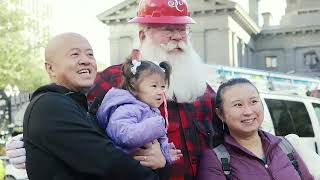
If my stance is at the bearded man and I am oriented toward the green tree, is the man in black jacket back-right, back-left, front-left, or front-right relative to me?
back-left

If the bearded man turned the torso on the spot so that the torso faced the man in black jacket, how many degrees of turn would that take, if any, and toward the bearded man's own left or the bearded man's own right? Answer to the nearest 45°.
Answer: approximately 90° to the bearded man's own right

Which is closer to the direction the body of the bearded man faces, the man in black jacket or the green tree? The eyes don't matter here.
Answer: the man in black jacket

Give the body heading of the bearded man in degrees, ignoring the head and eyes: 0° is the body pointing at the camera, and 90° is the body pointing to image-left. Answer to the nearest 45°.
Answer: approximately 315°

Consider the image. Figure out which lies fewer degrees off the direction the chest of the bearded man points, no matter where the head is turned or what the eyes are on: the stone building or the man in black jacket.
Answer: the man in black jacket

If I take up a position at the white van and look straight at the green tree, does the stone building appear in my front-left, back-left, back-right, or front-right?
front-right

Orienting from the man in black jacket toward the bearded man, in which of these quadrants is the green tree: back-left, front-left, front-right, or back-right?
front-left

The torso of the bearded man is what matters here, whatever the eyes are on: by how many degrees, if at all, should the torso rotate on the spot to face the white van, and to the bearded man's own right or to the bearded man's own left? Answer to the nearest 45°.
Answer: approximately 90° to the bearded man's own left

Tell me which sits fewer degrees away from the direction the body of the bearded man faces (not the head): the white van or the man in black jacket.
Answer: the man in black jacket

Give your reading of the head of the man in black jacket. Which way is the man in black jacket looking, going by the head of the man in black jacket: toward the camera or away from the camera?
toward the camera

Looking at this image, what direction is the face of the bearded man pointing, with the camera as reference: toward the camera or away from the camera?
toward the camera
